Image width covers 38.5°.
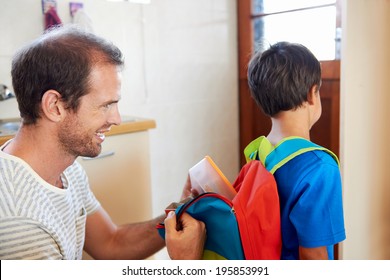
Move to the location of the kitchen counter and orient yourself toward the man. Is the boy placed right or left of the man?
left

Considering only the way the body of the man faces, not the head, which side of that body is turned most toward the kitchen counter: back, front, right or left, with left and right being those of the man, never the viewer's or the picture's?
left

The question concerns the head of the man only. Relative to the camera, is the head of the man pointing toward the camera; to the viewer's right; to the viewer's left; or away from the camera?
to the viewer's right

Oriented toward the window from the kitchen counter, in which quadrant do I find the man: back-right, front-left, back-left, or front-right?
back-right

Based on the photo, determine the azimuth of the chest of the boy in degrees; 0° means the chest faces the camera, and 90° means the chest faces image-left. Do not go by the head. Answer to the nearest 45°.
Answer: approximately 225°

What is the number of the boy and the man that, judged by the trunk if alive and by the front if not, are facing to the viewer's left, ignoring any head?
0

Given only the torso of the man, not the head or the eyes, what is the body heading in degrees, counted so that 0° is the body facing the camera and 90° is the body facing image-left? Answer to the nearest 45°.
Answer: approximately 270°

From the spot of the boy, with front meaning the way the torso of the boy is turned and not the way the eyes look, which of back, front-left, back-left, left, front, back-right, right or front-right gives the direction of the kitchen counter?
left

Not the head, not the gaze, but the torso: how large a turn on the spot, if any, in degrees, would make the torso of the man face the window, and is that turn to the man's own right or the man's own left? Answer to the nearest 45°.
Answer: approximately 45° to the man's own left
